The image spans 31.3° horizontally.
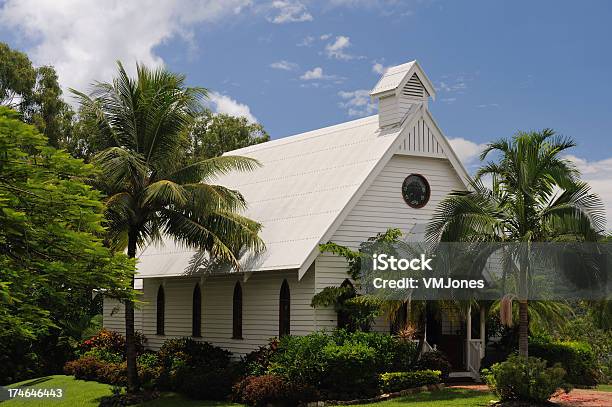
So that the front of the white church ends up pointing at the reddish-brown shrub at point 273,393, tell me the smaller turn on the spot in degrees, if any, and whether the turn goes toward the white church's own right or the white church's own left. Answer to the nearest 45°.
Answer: approximately 45° to the white church's own right

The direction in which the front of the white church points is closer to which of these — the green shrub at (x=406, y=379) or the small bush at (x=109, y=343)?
the green shrub

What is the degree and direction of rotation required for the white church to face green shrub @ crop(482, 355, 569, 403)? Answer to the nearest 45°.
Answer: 0° — it already faces it

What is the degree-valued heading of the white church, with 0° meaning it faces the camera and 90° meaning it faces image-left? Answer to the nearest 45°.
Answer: approximately 315°

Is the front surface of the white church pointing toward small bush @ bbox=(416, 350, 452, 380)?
yes
